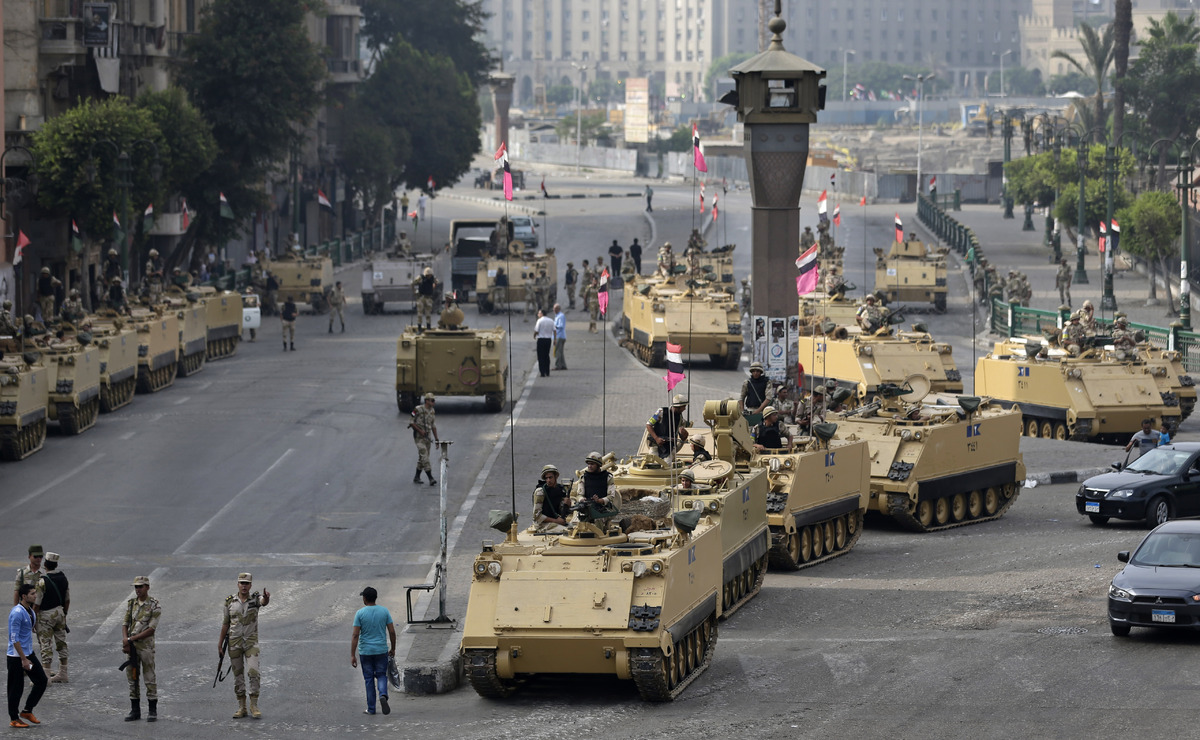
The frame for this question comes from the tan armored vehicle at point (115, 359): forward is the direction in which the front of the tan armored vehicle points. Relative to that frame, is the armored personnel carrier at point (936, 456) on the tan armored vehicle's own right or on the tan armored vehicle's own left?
on the tan armored vehicle's own left

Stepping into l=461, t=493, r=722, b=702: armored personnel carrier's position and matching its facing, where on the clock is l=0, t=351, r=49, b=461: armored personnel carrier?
l=0, t=351, r=49, b=461: armored personnel carrier is roughly at 5 o'clock from l=461, t=493, r=722, b=702: armored personnel carrier.

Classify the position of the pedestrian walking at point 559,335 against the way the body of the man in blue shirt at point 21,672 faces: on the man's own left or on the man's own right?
on the man's own left

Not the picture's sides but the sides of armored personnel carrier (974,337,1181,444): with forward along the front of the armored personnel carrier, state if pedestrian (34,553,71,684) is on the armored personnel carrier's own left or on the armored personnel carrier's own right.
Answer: on the armored personnel carrier's own right

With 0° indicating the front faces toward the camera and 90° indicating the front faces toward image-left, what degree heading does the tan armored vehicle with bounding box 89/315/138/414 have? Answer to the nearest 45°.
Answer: approximately 45°

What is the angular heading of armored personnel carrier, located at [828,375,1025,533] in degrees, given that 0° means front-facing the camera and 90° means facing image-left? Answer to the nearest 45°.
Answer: approximately 45°

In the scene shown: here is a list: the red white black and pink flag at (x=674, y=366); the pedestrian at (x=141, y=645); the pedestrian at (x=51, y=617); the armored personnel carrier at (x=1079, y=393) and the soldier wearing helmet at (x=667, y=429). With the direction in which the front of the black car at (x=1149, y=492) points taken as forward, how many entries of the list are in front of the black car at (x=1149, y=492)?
4
